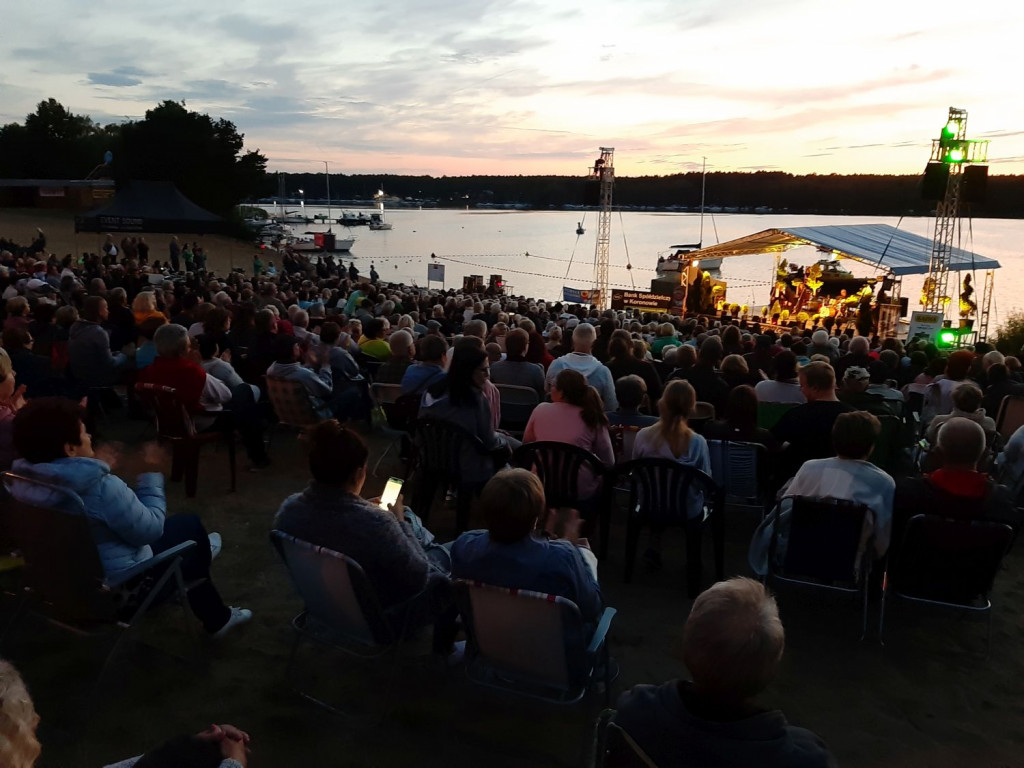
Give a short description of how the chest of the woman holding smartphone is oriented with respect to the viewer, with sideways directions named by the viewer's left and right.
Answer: facing away from the viewer and to the right of the viewer

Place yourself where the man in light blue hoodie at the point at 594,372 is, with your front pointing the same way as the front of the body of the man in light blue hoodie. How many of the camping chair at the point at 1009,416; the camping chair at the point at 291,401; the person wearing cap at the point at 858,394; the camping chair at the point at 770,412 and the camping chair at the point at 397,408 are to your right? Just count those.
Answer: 3

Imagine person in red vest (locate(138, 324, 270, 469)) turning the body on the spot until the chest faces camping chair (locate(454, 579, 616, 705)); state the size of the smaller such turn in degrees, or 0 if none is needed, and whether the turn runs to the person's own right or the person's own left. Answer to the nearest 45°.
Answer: approximately 135° to the person's own right

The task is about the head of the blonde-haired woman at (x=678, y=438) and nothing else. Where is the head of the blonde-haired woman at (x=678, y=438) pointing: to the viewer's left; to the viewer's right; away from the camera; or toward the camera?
away from the camera

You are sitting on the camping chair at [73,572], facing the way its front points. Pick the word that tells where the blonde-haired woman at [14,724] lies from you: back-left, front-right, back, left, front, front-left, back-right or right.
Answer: back-right

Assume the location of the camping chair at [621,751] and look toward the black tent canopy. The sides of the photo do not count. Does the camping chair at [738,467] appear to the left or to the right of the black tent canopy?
right

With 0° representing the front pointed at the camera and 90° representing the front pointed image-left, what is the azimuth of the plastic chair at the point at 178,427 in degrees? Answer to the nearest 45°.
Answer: approximately 225°

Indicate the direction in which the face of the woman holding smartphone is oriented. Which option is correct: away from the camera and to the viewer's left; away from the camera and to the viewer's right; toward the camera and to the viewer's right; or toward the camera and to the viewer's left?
away from the camera and to the viewer's right

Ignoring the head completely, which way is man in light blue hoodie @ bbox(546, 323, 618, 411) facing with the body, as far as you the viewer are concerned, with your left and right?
facing away from the viewer

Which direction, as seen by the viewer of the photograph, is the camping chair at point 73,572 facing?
facing away from the viewer and to the right of the viewer

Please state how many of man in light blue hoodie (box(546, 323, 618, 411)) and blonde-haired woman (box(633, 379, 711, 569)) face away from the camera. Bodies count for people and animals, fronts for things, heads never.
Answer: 2

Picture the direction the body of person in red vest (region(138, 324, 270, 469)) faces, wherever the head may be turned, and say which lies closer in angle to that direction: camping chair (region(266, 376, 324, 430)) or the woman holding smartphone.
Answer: the camping chair

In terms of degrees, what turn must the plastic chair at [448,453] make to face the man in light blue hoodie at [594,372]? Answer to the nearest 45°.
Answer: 0° — it already faces them

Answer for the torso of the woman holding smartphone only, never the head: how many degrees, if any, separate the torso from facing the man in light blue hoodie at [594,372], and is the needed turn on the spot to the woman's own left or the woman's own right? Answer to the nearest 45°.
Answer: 0° — they already face them

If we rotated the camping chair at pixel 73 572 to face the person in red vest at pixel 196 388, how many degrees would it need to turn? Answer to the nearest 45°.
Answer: approximately 45° to its left

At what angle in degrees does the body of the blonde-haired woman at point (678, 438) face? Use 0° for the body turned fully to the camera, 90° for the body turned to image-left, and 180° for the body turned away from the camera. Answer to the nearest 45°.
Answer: approximately 180°

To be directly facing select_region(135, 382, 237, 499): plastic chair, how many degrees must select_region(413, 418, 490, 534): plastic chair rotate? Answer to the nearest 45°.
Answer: approximately 135° to its left

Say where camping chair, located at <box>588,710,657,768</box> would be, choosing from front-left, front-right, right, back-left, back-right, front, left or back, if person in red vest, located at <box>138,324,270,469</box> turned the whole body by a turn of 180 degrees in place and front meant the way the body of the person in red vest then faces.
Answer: front-left
